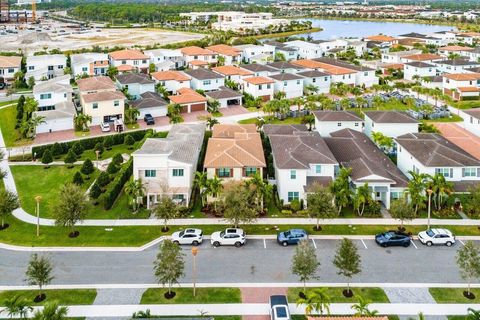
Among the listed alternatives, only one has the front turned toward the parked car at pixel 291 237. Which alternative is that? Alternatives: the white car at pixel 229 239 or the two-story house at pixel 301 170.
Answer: the two-story house

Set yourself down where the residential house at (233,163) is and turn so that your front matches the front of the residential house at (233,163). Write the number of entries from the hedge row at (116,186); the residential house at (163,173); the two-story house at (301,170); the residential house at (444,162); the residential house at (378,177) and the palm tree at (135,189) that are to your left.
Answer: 3

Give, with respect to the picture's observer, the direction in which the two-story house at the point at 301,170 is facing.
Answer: facing the viewer

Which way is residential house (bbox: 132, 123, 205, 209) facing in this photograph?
toward the camera

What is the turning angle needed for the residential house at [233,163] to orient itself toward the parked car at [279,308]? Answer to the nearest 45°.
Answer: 0° — it already faces it

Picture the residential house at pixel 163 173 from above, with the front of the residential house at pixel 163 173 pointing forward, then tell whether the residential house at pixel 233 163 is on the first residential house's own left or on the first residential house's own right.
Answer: on the first residential house's own left

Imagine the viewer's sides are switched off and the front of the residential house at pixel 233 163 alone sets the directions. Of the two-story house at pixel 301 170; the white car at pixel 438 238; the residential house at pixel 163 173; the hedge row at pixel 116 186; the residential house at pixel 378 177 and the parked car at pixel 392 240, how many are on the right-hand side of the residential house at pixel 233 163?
2

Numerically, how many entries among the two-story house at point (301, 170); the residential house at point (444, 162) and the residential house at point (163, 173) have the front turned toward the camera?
3

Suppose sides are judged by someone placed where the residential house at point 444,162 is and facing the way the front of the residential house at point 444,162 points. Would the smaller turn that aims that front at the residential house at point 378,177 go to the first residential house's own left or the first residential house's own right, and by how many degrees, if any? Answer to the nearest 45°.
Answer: approximately 45° to the first residential house's own right

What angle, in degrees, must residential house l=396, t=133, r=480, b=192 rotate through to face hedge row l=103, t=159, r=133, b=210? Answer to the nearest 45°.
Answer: approximately 90° to its right

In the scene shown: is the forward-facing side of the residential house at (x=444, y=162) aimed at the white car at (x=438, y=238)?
yes

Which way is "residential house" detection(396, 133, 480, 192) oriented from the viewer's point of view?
toward the camera

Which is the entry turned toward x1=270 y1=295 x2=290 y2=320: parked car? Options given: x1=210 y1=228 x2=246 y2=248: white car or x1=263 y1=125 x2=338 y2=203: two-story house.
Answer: the two-story house

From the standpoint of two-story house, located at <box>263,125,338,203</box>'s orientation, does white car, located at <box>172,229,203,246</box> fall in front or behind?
in front
